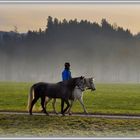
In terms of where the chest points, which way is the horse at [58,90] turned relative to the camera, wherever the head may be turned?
to the viewer's right
